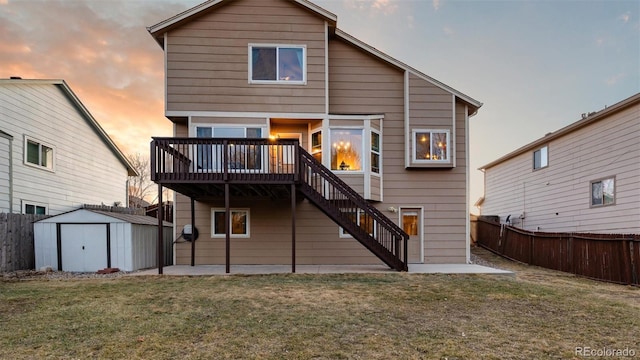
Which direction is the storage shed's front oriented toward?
toward the camera

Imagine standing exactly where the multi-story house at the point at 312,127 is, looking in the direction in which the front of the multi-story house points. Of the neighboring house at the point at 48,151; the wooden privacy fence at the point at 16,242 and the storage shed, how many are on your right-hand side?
0

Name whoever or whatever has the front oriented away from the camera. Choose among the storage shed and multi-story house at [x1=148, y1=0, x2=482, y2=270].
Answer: the multi-story house

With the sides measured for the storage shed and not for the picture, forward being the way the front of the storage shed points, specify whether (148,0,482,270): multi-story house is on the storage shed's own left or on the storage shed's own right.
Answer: on the storage shed's own left

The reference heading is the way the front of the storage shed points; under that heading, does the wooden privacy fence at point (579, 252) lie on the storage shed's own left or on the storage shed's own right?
on the storage shed's own left

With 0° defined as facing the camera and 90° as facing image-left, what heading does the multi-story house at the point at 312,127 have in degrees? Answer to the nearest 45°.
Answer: approximately 180°
